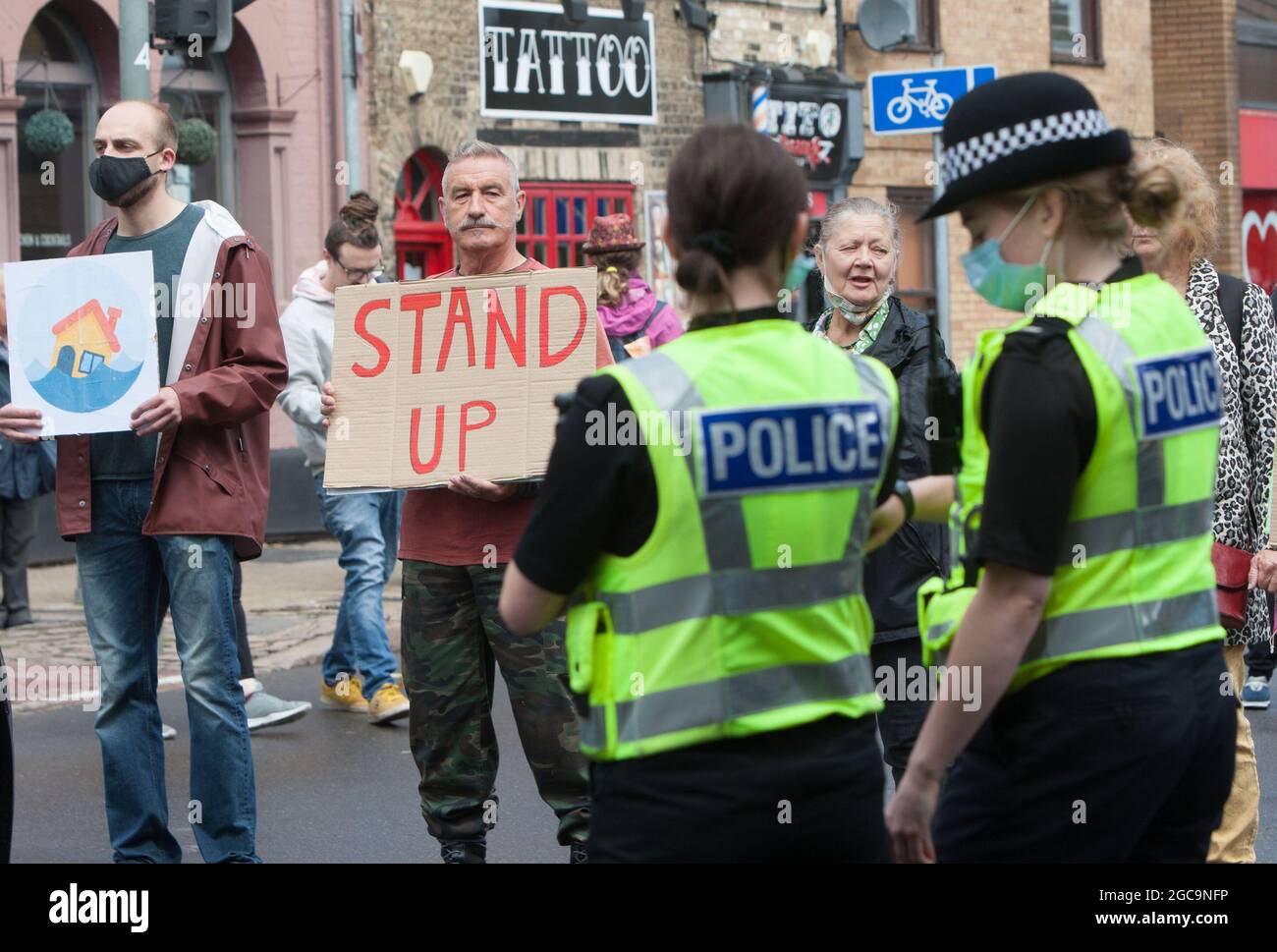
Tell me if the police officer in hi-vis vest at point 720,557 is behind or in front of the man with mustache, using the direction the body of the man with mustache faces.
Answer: in front

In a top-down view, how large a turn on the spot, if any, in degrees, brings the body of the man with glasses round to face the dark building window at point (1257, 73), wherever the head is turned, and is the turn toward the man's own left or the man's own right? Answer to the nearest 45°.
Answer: approximately 90° to the man's own left

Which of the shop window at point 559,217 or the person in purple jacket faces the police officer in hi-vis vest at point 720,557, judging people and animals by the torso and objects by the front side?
the shop window

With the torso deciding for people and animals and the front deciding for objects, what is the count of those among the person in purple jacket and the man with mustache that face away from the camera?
1

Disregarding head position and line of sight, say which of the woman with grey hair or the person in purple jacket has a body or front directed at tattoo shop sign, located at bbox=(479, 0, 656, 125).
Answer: the person in purple jacket

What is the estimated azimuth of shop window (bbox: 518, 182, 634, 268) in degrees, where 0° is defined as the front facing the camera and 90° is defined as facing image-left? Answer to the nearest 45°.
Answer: approximately 0°

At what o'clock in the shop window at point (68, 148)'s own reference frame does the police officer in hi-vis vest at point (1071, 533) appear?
The police officer in hi-vis vest is roughly at 12 o'clock from the shop window.

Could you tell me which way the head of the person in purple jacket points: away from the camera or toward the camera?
away from the camera

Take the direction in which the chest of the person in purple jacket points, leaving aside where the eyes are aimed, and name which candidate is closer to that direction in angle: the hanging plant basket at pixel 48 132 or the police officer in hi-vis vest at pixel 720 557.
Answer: the hanging plant basket

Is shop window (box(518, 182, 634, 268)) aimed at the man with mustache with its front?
yes

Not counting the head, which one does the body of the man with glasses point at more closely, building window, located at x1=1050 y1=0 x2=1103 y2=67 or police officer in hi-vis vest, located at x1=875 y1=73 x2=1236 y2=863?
the police officer in hi-vis vest

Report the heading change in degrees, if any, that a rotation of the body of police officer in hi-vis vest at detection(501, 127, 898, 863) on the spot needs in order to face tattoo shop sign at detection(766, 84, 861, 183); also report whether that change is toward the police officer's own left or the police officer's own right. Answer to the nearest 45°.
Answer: approximately 45° to the police officer's own right
